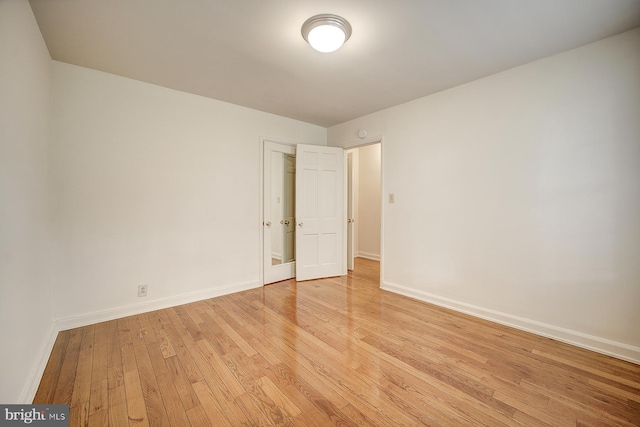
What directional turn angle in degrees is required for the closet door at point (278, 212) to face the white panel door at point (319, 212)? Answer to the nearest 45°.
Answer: approximately 45° to its left

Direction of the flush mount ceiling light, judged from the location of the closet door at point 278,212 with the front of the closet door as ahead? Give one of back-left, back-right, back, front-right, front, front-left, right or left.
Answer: front-right
